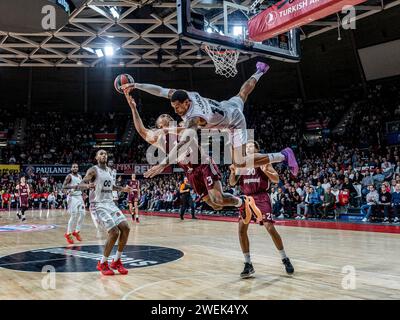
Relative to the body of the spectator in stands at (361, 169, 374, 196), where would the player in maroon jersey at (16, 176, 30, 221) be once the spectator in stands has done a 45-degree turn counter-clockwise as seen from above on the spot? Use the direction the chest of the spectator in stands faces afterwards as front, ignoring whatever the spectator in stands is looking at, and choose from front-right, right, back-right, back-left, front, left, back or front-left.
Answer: right

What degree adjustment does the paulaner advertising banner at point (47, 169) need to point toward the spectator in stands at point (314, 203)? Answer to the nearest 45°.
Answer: approximately 45° to its left

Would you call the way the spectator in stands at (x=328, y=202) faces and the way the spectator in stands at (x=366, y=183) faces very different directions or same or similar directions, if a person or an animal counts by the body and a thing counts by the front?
same or similar directions

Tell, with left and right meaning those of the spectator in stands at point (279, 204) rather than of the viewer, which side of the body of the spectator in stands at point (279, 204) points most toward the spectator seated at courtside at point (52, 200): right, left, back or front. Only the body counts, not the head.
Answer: right

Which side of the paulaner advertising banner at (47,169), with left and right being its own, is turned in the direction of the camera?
front

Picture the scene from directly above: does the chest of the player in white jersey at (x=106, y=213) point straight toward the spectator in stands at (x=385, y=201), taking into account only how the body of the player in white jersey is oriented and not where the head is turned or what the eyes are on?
no

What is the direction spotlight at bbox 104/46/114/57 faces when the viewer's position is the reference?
facing the viewer

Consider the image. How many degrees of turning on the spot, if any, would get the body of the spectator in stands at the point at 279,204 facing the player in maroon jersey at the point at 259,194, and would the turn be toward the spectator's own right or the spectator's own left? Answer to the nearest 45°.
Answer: approximately 45° to the spectator's own left

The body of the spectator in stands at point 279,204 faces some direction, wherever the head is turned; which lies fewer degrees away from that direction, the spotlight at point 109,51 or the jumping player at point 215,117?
the jumping player

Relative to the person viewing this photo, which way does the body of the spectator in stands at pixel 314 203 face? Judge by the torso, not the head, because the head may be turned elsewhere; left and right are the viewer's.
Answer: facing the viewer and to the left of the viewer

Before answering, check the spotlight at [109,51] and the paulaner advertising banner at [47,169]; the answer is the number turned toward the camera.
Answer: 2
